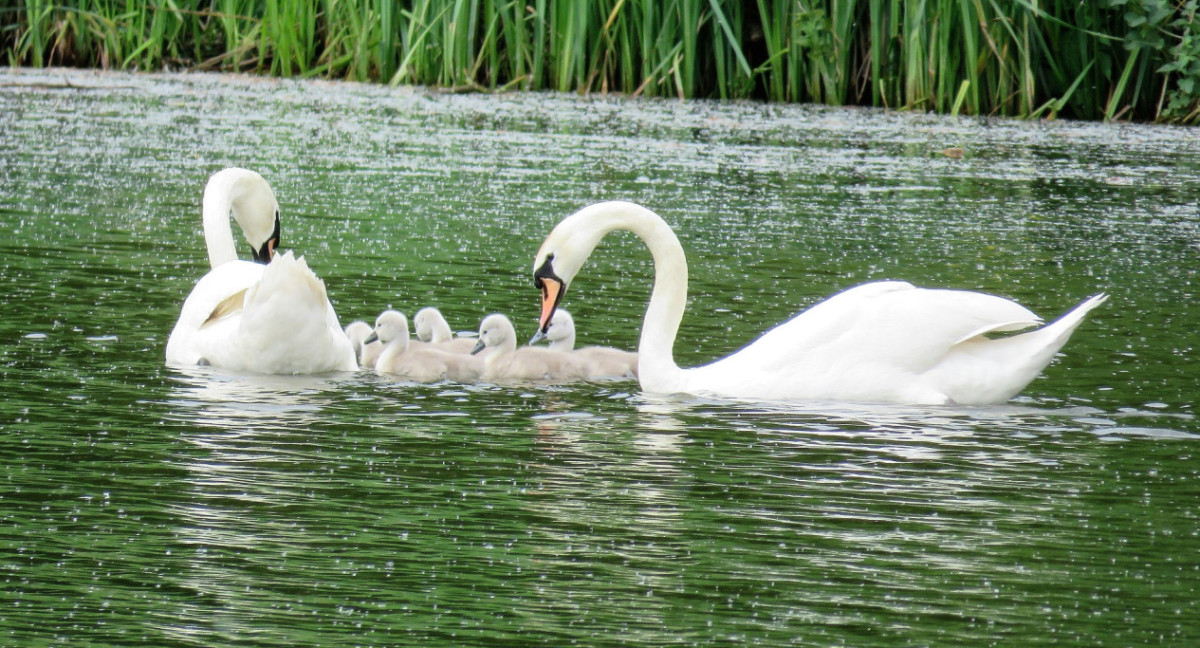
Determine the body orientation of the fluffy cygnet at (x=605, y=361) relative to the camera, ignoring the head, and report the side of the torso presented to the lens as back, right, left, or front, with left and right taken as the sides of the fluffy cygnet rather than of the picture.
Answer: left

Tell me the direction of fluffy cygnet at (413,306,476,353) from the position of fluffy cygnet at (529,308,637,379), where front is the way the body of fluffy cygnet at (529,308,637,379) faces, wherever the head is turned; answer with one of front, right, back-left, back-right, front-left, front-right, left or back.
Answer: front-right

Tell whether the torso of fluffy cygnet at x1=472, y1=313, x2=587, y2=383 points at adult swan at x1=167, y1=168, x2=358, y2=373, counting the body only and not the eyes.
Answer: yes

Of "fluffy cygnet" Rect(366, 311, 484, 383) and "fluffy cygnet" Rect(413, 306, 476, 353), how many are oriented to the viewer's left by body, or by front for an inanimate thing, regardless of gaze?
2

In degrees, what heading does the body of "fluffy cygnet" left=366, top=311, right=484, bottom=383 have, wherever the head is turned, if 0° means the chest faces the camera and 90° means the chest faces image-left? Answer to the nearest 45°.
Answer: approximately 90°

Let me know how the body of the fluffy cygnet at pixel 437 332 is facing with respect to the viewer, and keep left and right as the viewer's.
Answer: facing to the left of the viewer

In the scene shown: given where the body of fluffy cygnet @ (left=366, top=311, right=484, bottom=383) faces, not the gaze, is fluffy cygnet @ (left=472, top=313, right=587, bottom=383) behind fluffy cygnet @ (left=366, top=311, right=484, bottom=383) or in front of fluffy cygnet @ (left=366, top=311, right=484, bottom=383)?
behind

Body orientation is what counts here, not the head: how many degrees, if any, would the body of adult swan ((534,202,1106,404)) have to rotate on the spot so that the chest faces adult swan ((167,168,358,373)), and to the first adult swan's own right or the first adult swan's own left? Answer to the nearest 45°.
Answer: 0° — it already faces it

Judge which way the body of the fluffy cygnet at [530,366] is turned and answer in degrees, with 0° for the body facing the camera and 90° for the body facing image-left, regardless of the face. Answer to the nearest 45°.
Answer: approximately 90°

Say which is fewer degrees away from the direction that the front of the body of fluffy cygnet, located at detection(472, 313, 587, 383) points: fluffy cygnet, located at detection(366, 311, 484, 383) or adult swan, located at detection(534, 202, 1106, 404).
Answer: the fluffy cygnet

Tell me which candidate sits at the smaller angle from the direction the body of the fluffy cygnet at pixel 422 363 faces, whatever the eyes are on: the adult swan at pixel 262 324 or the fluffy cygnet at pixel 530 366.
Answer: the adult swan

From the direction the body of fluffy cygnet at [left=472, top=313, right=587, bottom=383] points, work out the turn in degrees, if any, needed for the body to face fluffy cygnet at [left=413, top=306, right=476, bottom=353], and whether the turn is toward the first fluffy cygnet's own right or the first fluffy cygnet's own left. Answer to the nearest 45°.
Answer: approximately 45° to the first fluffy cygnet's own right
